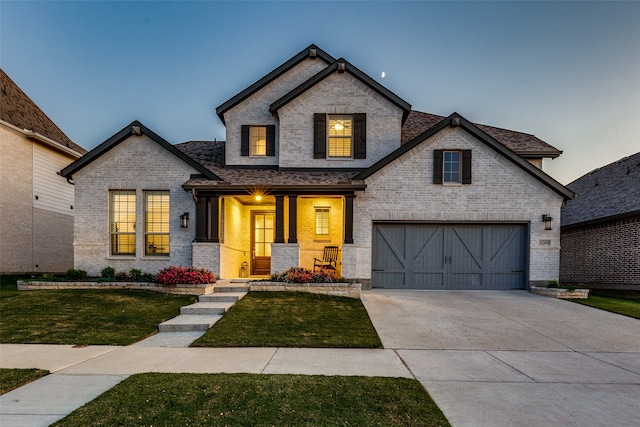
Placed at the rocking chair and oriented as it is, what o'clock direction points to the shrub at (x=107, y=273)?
The shrub is roughly at 1 o'clock from the rocking chair.

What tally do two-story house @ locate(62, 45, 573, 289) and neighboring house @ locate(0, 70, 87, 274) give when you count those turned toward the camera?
2

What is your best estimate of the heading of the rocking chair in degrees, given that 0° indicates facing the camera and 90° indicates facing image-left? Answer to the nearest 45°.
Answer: approximately 45°

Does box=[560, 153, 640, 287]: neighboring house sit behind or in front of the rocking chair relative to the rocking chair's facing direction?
behind

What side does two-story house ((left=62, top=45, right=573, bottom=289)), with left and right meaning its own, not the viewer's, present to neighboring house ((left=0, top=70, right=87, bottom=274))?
right

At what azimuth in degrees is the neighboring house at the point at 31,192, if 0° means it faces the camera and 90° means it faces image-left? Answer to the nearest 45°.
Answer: approximately 0°

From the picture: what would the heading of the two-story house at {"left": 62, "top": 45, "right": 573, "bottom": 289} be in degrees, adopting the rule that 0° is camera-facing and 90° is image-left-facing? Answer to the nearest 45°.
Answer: approximately 0°
